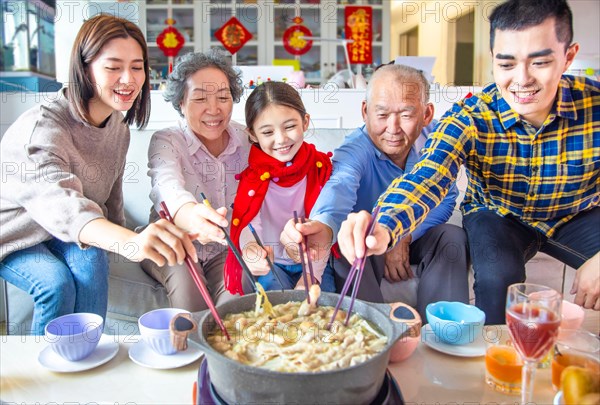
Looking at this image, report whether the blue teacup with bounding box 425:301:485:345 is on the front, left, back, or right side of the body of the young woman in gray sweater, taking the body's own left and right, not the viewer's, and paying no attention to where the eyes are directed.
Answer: front

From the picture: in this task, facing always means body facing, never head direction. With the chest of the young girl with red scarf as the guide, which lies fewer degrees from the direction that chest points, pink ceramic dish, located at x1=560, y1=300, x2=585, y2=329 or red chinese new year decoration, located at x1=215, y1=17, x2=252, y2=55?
the pink ceramic dish

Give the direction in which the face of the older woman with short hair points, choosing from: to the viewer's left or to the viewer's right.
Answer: to the viewer's right

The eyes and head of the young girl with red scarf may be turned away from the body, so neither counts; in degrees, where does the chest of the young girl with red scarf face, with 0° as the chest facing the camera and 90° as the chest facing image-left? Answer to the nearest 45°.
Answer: approximately 0°

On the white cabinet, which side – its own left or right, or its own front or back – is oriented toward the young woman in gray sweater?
front

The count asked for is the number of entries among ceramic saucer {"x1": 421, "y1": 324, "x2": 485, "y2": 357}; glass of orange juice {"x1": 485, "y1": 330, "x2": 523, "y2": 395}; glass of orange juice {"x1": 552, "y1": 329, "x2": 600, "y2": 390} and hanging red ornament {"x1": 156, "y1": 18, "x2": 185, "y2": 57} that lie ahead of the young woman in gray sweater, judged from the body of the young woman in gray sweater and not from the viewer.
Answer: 3

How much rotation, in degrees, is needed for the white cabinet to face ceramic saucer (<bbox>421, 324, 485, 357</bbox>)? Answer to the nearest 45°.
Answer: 0° — it already faces it

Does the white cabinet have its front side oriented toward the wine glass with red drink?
yes
